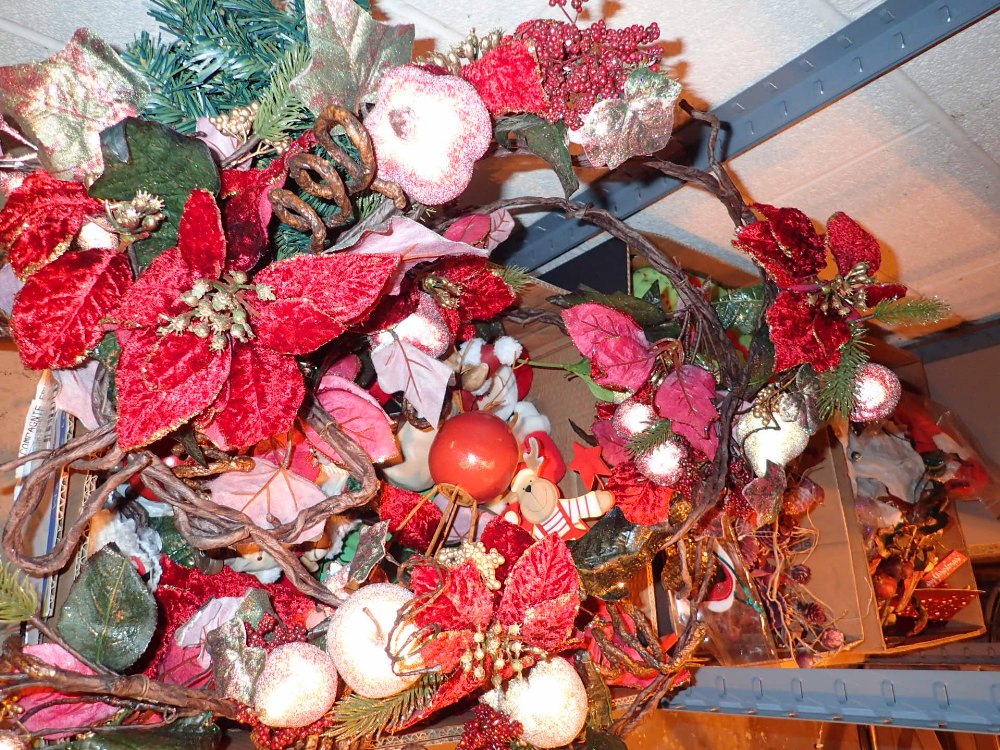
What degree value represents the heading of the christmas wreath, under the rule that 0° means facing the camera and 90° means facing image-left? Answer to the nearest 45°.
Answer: approximately 0°
